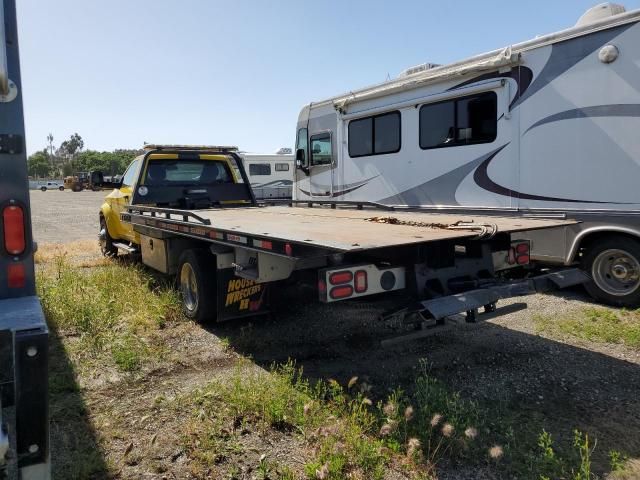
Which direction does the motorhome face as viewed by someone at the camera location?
facing away from the viewer and to the left of the viewer

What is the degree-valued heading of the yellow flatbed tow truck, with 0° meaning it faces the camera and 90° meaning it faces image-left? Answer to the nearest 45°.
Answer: approximately 135°

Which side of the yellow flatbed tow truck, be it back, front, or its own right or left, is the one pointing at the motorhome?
right

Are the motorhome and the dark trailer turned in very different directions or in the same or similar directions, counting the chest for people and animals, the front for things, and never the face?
same or similar directions

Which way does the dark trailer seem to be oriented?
away from the camera
